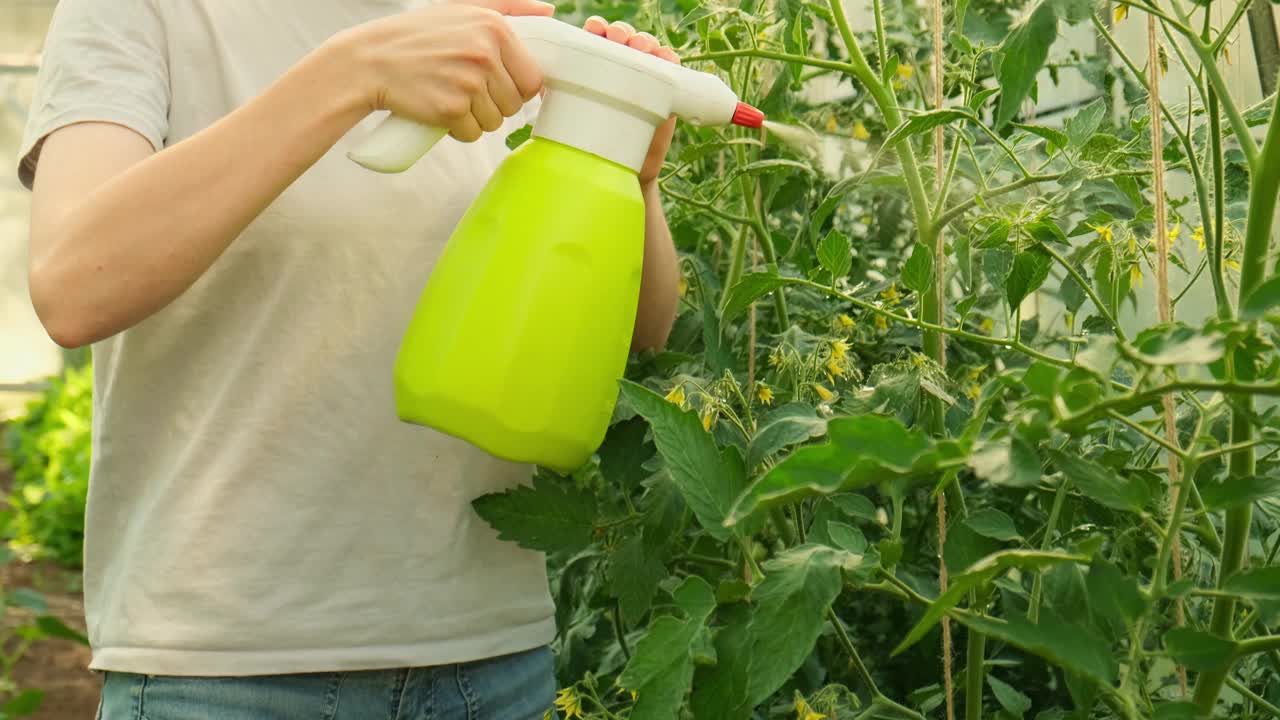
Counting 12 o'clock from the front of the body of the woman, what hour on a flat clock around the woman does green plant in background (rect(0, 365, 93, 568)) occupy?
The green plant in background is roughly at 7 o'clock from the woman.

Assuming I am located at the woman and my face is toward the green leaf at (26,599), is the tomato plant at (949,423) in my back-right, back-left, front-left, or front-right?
back-right

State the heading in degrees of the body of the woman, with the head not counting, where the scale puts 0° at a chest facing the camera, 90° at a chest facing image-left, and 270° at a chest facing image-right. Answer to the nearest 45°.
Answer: approximately 315°

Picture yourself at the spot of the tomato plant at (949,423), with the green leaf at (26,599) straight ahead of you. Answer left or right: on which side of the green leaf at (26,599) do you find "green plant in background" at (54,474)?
right
